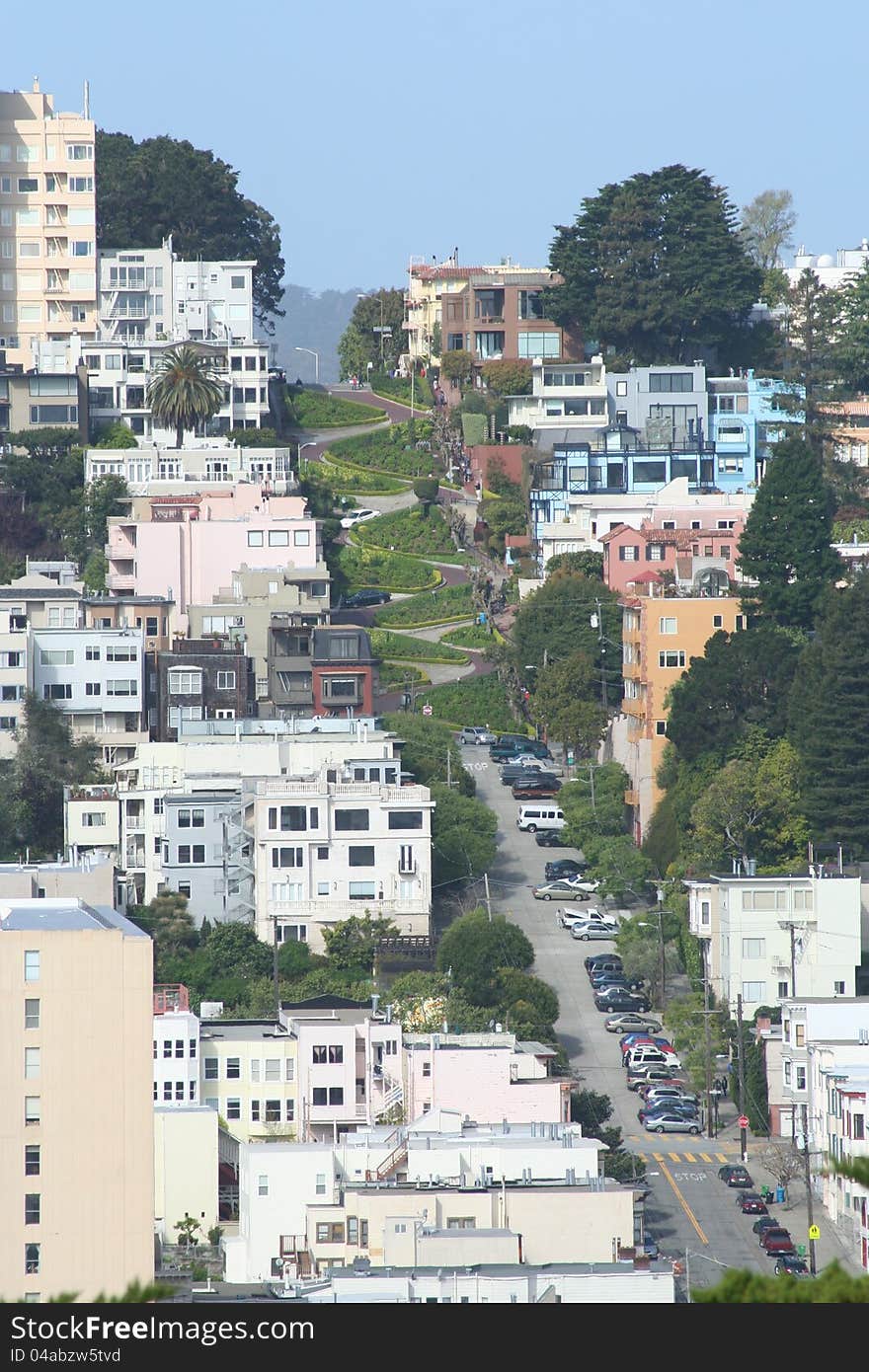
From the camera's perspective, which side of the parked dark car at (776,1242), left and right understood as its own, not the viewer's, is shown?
back

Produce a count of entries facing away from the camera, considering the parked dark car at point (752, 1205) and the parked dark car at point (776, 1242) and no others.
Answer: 2

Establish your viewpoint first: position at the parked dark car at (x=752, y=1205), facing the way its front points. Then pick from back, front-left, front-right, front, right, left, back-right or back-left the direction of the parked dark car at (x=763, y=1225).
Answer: back

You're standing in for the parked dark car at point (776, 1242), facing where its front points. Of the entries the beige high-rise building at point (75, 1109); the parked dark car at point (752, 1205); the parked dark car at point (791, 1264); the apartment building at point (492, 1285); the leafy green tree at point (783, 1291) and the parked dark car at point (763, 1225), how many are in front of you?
2

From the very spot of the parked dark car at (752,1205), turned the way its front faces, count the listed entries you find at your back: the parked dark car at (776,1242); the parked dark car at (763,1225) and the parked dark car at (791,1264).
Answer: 3

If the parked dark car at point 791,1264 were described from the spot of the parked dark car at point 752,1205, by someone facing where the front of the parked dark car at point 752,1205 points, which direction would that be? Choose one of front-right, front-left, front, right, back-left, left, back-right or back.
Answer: back

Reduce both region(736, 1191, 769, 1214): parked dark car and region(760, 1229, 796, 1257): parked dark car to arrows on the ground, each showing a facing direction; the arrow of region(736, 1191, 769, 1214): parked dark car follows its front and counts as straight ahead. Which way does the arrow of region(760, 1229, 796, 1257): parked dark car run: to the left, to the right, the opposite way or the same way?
the same way

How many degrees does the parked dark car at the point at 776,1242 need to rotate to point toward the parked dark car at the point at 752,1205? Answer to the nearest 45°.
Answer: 0° — it already faces it

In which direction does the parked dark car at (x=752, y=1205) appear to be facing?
away from the camera

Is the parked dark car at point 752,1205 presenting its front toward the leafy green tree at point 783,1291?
no

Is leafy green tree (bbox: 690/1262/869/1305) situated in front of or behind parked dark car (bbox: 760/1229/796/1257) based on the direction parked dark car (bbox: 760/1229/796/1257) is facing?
behind

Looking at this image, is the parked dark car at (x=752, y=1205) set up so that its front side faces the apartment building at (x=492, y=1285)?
no

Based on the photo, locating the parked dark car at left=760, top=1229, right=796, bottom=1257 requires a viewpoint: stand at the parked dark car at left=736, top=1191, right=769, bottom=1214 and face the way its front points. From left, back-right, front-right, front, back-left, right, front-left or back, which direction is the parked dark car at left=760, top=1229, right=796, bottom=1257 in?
back

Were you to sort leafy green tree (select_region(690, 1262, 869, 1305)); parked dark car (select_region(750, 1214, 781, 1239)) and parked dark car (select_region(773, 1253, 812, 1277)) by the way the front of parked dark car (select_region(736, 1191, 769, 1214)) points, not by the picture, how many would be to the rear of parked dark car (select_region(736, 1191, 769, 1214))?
3
